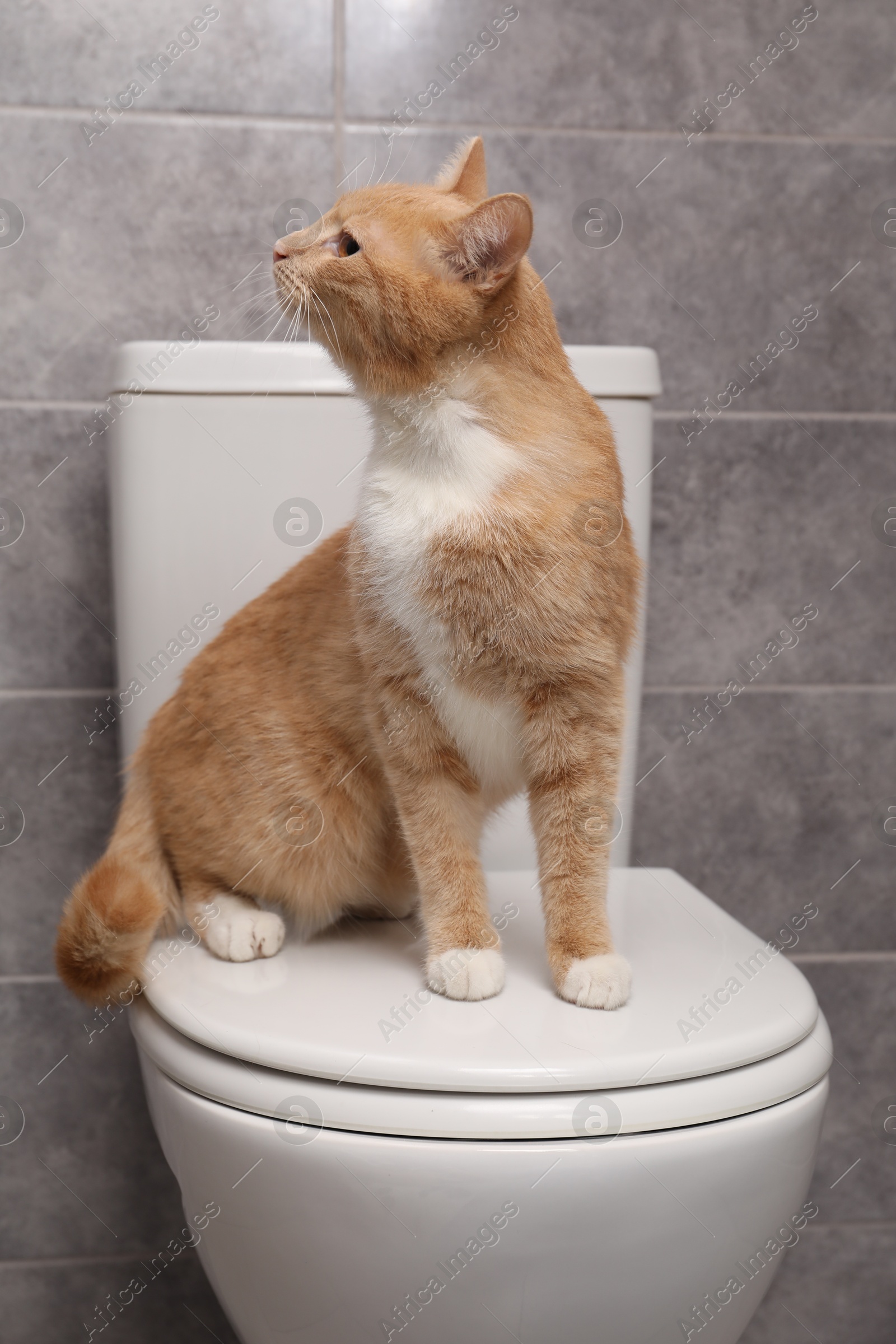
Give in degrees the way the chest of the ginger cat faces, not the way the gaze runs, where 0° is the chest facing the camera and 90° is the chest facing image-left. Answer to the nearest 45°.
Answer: approximately 315°

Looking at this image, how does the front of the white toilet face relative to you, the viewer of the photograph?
facing the viewer
